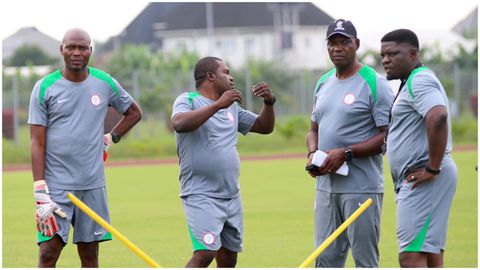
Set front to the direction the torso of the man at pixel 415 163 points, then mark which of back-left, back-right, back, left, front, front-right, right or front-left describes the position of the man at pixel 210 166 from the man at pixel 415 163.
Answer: front

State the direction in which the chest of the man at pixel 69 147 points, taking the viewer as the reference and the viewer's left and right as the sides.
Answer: facing the viewer

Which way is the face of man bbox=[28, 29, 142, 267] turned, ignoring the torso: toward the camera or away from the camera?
toward the camera

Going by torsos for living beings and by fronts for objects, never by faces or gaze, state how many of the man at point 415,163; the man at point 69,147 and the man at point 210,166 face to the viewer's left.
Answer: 1

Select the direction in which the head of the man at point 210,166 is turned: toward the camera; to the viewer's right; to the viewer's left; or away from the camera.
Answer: to the viewer's right

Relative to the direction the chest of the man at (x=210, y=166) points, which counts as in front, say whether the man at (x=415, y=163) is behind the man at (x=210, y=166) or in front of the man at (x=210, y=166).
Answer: in front

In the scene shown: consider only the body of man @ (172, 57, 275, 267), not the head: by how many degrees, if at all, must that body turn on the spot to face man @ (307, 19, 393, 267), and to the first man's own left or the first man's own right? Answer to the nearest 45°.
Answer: approximately 45° to the first man's own left

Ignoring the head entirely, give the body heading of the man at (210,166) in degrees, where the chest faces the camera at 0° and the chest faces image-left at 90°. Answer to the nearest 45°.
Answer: approximately 315°

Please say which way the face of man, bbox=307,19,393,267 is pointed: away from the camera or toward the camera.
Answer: toward the camera

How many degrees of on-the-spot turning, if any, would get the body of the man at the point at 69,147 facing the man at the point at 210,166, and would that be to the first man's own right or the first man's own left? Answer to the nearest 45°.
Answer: approximately 90° to the first man's own left

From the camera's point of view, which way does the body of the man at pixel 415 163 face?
to the viewer's left

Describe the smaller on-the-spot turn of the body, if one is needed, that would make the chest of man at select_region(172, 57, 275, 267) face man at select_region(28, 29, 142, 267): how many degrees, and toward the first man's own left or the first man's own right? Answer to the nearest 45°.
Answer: approximately 135° to the first man's own right
